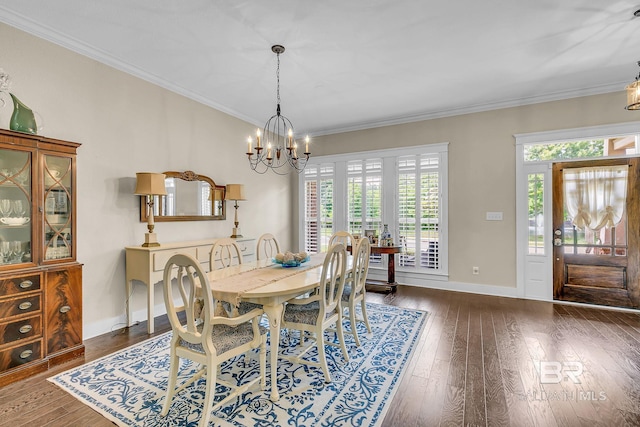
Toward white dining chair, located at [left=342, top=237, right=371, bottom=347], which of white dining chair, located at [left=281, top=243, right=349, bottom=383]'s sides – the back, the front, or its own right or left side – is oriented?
right

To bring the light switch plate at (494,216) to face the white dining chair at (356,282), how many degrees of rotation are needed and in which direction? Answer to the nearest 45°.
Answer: approximately 45° to its right

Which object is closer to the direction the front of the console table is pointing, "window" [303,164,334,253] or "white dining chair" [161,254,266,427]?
the white dining chair

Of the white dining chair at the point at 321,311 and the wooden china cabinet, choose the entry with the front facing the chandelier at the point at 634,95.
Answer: the wooden china cabinet

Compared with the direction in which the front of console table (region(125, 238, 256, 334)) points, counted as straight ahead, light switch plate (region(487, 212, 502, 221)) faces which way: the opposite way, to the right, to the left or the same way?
to the right

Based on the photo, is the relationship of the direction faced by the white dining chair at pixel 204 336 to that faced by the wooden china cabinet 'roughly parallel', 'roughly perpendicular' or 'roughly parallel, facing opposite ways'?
roughly perpendicular

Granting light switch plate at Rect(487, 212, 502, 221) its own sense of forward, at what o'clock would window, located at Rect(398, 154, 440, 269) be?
The window is roughly at 3 o'clock from the light switch plate.

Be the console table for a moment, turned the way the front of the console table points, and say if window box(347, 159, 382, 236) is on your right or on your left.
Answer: on your left

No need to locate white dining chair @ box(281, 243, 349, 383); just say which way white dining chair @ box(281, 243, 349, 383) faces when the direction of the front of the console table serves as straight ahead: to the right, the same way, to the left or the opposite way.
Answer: the opposite way

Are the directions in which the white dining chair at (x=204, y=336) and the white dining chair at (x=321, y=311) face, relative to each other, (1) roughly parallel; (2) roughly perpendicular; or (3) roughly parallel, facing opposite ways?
roughly perpendicular
